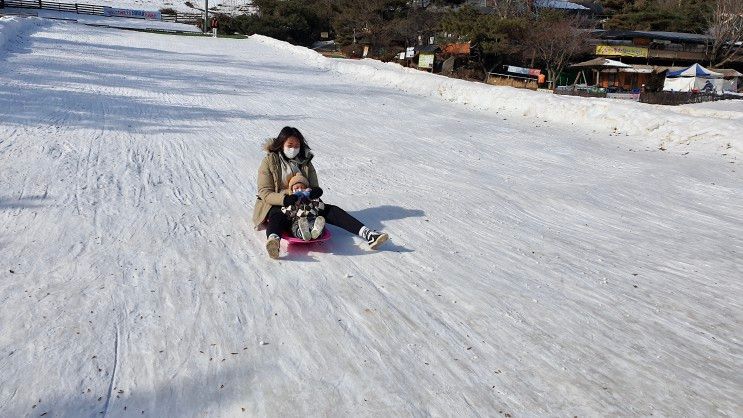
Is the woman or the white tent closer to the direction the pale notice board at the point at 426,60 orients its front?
the woman

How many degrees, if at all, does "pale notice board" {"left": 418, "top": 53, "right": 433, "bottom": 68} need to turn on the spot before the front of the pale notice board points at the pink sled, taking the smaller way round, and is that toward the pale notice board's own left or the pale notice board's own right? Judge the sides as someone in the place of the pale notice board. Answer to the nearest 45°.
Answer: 0° — it already faces it

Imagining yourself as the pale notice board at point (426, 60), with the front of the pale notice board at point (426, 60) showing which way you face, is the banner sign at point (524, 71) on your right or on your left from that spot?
on your left

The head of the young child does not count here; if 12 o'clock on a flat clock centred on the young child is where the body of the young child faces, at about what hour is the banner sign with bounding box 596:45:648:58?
The banner sign is roughly at 7 o'clock from the young child.

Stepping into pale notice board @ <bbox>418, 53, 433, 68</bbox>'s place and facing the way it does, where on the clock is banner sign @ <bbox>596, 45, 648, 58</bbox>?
banner sign @ <bbox>596, 45, 648, 58</bbox> is roughly at 8 o'clock from pale notice board @ <bbox>418, 53, 433, 68</bbox>.

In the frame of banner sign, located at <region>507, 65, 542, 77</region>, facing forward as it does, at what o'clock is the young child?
The young child is roughly at 12 o'clock from the banner sign.

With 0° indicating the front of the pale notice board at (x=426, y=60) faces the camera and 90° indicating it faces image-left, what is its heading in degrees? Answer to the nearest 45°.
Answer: approximately 0°

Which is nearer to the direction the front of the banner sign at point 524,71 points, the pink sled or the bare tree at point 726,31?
the pink sled

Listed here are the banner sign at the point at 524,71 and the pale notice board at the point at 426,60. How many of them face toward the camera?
2

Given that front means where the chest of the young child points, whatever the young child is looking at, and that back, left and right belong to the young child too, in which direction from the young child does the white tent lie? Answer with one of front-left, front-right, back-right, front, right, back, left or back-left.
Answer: back-left

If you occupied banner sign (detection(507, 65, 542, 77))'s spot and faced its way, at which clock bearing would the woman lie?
The woman is roughly at 12 o'clock from the banner sign.
